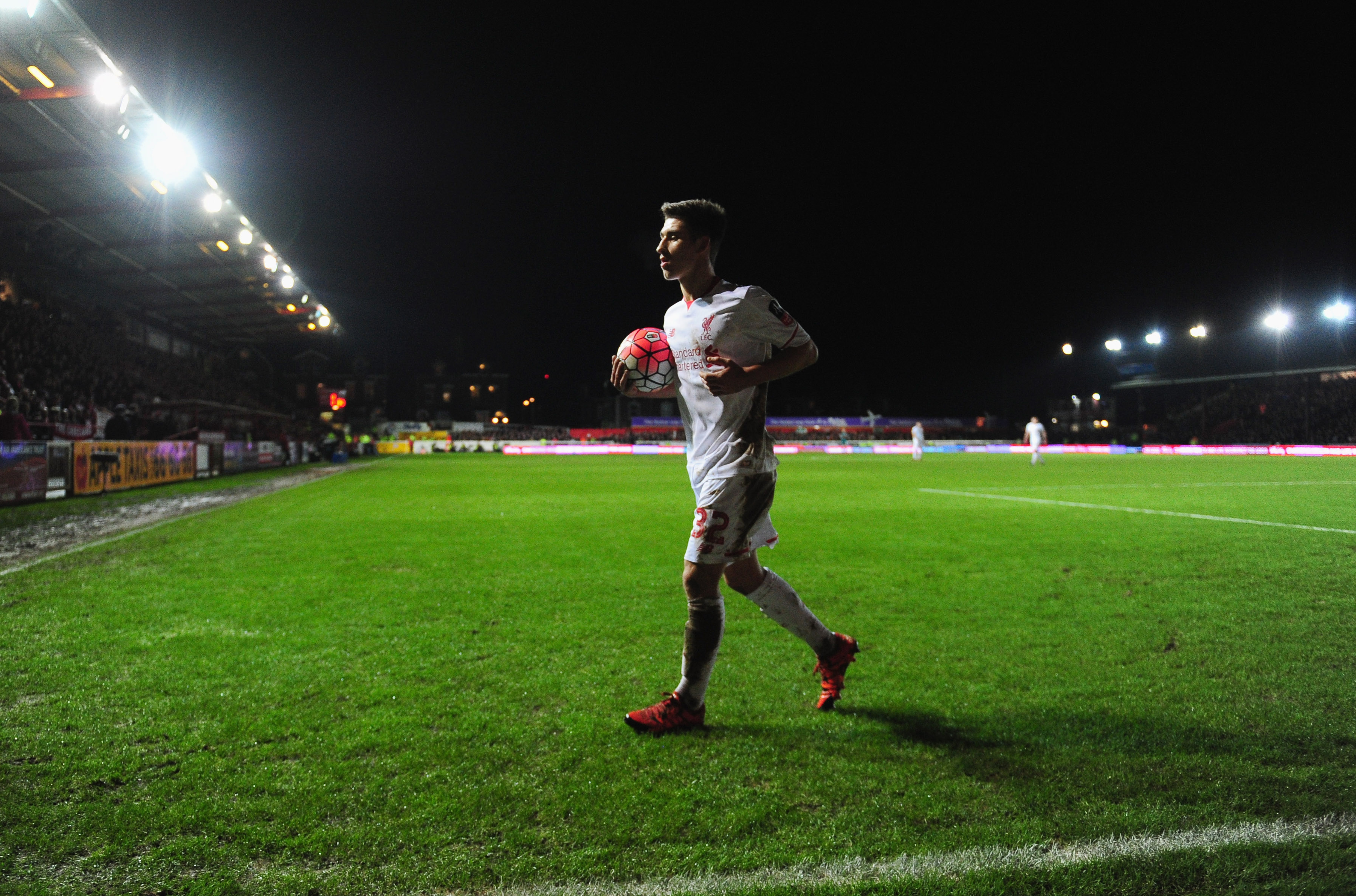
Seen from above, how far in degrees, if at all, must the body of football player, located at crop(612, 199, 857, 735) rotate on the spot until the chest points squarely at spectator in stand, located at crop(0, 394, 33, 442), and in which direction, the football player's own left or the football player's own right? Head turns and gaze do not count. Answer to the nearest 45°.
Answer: approximately 90° to the football player's own right

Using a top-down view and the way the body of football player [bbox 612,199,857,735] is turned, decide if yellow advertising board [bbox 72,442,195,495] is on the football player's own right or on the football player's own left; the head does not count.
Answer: on the football player's own right

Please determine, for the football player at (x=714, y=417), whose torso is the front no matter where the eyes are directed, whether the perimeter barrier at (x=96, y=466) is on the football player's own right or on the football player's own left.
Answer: on the football player's own right

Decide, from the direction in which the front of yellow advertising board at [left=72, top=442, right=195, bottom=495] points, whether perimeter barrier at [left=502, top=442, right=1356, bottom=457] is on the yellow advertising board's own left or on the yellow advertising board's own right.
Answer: on the yellow advertising board's own left

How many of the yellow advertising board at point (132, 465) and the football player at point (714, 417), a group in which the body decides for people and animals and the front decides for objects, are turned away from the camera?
0

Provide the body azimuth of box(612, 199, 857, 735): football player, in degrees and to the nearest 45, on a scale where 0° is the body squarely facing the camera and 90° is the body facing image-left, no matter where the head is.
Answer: approximately 45°

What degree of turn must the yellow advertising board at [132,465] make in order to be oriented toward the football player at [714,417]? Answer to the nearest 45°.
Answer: approximately 45° to its right

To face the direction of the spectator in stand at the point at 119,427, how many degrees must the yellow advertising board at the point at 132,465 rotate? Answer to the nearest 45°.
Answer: approximately 135° to its left

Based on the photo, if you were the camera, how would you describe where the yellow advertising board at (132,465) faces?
facing the viewer and to the right of the viewer

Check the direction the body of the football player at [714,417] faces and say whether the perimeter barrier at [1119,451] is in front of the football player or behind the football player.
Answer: behind

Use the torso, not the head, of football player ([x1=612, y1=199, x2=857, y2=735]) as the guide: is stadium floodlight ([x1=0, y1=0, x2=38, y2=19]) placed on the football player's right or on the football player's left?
on the football player's right

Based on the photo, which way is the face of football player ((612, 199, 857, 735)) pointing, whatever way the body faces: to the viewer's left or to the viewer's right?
to the viewer's left
